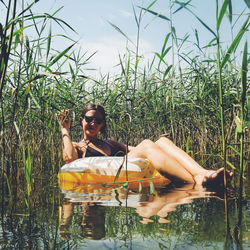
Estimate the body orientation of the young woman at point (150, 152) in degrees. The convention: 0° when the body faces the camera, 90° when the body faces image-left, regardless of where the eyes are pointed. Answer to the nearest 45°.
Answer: approximately 315°
